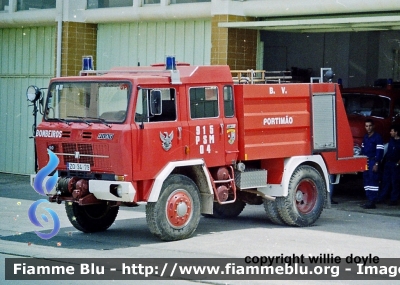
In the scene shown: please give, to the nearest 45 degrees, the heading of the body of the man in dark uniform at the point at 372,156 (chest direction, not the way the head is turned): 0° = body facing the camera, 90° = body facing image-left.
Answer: approximately 45°

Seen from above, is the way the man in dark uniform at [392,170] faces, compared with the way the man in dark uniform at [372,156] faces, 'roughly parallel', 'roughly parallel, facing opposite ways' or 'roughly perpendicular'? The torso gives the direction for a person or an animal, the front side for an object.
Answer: roughly parallel

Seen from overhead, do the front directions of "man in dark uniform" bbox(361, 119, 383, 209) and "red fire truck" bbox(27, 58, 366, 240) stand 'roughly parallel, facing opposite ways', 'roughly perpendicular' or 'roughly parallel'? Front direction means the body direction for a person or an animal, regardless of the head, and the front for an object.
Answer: roughly parallel

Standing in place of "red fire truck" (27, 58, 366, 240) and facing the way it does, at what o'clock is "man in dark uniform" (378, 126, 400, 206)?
The man in dark uniform is roughly at 6 o'clock from the red fire truck.

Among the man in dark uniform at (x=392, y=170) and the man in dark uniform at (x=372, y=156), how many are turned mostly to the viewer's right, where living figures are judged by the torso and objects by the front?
0

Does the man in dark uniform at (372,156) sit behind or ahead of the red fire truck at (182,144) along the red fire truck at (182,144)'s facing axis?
behind

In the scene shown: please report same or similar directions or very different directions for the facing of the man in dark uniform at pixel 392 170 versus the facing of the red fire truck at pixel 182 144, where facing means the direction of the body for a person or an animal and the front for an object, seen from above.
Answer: same or similar directions

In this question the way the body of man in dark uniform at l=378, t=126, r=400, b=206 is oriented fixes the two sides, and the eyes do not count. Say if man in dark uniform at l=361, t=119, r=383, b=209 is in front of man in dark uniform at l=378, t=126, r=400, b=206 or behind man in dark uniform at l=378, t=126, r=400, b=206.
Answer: in front

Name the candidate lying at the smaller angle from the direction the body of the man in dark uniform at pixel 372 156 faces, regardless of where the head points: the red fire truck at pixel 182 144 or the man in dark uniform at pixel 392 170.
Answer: the red fire truck

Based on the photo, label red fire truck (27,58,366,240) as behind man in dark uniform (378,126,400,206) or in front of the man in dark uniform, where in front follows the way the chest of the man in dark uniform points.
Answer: in front

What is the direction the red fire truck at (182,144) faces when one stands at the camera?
facing the viewer and to the left of the viewer

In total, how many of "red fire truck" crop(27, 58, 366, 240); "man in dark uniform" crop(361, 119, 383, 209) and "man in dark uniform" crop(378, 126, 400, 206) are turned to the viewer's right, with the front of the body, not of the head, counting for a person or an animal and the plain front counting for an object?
0
